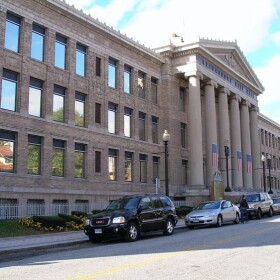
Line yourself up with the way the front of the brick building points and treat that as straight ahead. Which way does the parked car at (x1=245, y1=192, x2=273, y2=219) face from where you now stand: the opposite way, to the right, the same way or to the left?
to the right

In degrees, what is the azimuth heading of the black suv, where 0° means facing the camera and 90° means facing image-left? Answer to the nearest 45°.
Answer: approximately 45°

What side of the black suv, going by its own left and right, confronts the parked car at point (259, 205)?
back

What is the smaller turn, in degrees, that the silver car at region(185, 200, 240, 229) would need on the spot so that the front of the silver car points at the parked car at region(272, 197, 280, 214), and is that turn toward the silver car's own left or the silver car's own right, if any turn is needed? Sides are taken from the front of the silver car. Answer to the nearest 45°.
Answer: approximately 180°

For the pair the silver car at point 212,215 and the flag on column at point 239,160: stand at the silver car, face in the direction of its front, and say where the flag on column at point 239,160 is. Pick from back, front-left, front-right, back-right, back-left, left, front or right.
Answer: back-right

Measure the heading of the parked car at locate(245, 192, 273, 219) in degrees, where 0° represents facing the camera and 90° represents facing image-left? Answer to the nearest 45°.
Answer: approximately 45°

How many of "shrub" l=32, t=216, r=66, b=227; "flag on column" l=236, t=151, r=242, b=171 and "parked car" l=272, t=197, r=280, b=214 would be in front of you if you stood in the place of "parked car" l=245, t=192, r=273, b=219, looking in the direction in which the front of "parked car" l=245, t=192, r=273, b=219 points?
1

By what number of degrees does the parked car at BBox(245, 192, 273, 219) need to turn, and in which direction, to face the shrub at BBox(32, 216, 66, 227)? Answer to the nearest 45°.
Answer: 0° — it already faces it

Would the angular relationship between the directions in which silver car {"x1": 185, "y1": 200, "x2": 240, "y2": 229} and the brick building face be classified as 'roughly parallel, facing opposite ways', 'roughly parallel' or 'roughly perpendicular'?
roughly perpendicular

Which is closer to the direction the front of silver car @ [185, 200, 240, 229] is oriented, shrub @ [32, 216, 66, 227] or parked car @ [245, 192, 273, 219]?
the shrub

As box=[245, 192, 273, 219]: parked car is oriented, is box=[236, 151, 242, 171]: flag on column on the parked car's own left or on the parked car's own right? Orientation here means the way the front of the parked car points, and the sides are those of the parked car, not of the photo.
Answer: on the parked car's own right

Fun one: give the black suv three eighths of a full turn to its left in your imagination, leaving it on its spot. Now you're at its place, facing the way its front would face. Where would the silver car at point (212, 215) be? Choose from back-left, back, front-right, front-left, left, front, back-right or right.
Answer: front-left

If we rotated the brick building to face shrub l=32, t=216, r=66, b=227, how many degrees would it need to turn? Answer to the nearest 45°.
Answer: approximately 45° to its right

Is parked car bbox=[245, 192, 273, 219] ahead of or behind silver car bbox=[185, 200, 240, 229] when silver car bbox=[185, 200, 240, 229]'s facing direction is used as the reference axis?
behind
